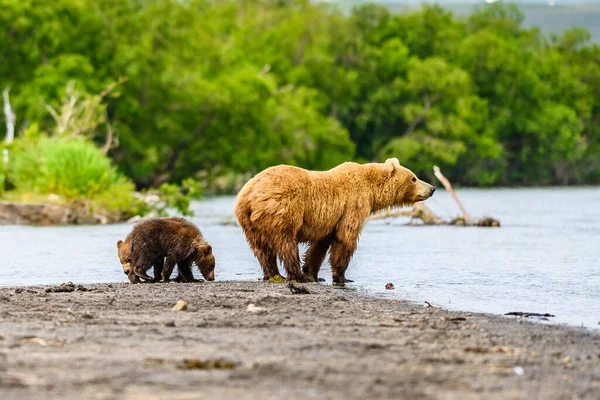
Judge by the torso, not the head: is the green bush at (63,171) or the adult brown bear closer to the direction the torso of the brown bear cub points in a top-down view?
the adult brown bear

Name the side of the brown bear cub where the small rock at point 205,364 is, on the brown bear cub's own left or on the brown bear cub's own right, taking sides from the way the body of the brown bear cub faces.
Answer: on the brown bear cub's own right

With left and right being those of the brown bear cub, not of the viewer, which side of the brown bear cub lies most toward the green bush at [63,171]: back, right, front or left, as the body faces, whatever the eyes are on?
left

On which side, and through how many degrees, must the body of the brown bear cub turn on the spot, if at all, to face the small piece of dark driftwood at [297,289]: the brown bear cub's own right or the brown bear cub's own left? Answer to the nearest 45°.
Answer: approximately 45° to the brown bear cub's own right
